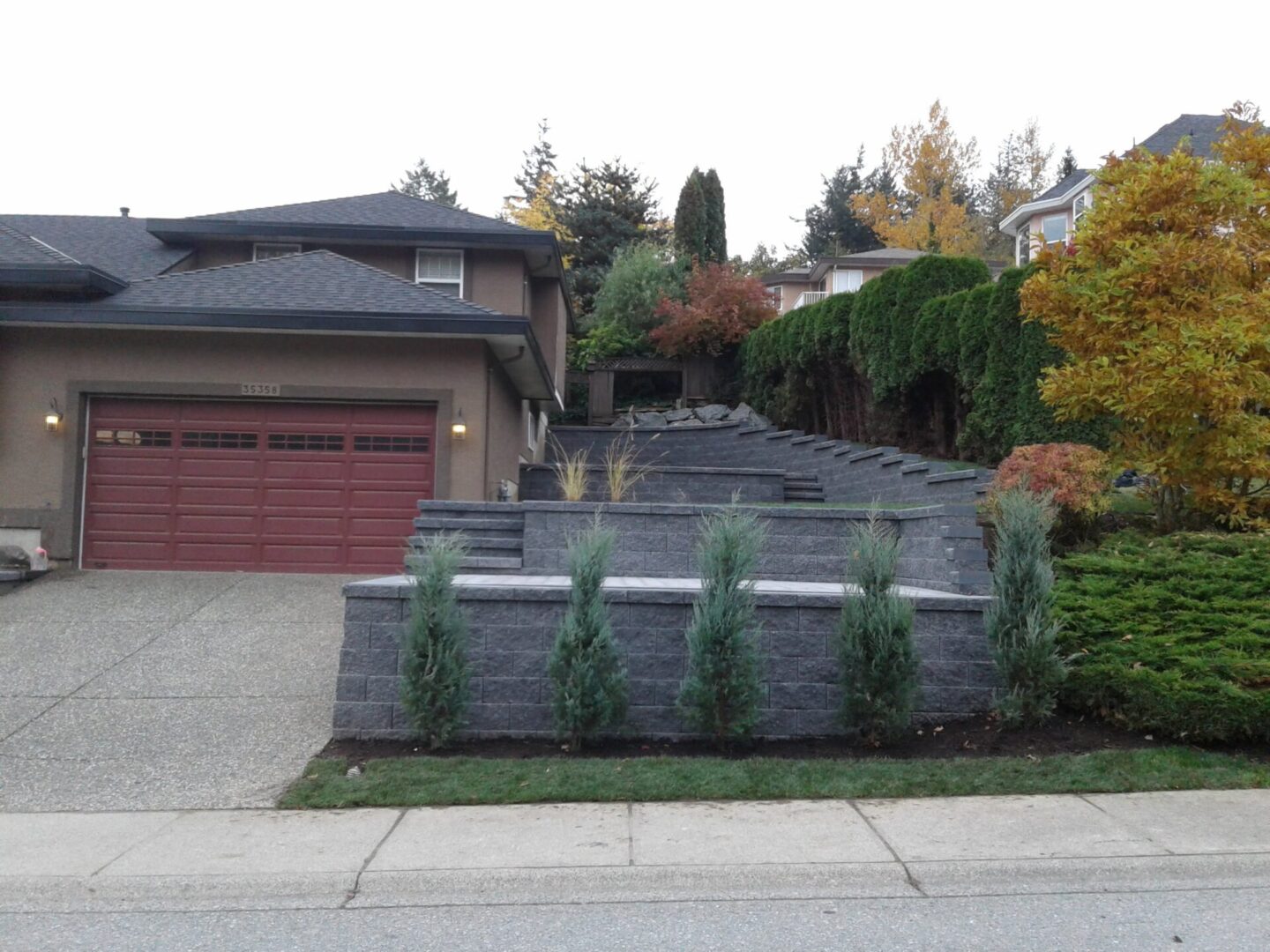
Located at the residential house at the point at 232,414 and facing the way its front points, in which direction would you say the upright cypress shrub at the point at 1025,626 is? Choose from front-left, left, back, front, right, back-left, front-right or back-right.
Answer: front-left

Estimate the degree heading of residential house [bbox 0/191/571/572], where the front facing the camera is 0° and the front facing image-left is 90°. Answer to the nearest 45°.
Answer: approximately 0°

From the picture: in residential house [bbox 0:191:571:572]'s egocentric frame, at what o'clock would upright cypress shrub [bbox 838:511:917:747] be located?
The upright cypress shrub is roughly at 11 o'clock from the residential house.

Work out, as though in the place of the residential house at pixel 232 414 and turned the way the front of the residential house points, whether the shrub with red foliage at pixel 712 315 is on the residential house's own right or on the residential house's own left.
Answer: on the residential house's own left

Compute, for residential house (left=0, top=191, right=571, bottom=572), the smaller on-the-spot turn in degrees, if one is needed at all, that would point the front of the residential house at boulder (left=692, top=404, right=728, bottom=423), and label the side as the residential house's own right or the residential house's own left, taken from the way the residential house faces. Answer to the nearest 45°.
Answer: approximately 135° to the residential house's own left

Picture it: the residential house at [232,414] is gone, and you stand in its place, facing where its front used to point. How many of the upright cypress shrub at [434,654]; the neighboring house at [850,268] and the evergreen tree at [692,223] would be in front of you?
1

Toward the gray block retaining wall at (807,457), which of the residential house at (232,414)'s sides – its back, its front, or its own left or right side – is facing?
left

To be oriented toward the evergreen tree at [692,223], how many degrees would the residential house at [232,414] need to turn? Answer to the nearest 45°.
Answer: approximately 135° to its left

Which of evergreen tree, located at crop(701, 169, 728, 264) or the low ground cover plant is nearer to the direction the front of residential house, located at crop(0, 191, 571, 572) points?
the low ground cover plant

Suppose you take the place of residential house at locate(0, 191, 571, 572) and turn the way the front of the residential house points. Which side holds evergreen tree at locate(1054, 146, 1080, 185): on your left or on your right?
on your left

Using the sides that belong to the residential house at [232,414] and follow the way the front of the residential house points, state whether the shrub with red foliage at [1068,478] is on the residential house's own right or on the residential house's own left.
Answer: on the residential house's own left

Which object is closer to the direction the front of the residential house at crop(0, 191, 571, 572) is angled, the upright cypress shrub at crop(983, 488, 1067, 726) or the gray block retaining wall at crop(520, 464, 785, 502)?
the upright cypress shrub

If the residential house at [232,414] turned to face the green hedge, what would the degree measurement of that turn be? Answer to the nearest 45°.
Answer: approximately 90° to its left

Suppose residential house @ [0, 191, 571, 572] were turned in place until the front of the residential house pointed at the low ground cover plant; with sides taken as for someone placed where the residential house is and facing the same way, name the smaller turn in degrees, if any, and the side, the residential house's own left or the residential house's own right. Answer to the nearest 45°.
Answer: approximately 45° to the residential house's own left
